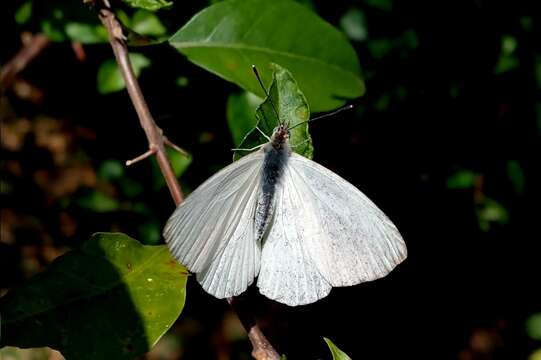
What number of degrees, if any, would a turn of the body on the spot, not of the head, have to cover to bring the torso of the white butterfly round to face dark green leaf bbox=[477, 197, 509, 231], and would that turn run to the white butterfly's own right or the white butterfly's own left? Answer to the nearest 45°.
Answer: approximately 45° to the white butterfly's own right

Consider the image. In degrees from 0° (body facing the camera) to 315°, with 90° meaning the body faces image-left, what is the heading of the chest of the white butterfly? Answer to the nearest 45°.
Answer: approximately 180°

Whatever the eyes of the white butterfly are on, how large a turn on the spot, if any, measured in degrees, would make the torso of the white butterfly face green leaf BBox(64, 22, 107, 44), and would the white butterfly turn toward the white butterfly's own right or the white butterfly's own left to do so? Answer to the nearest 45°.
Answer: approximately 45° to the white butterfly's own left

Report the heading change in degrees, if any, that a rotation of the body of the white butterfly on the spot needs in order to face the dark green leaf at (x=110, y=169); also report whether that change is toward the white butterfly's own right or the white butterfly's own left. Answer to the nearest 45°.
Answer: approximately 45° to the white butterfly's own left

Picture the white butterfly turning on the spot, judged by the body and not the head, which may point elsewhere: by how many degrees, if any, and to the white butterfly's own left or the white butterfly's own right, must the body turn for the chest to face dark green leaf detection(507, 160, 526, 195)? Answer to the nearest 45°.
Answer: approximately 45° to the white butterfly's own right

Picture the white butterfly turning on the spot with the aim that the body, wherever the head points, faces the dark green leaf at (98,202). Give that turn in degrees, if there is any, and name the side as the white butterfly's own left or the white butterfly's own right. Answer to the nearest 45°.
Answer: approximately 45° to the white butterfly's own left
